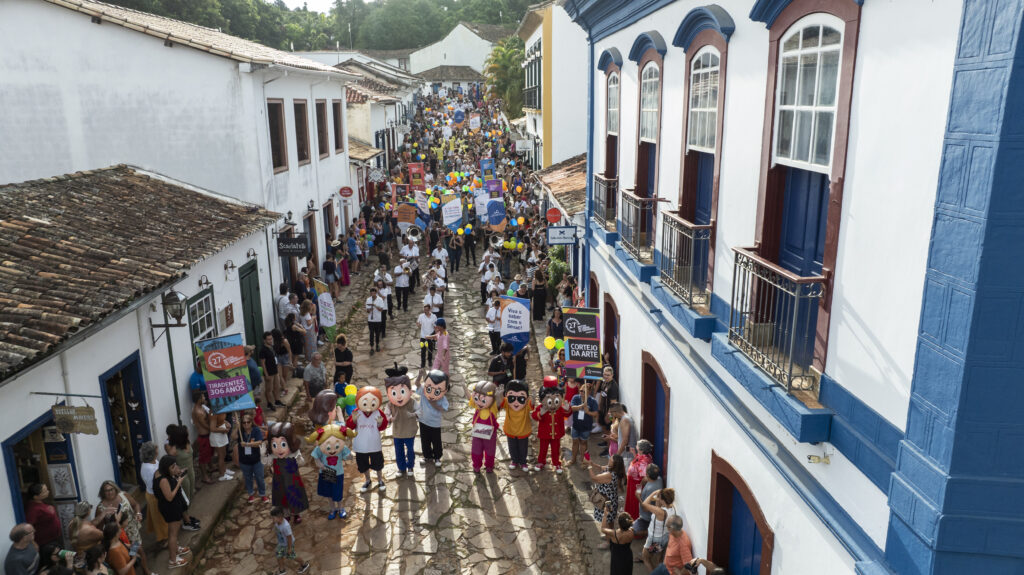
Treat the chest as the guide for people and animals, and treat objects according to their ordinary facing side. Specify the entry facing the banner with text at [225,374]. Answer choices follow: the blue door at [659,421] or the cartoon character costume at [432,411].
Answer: the blue door

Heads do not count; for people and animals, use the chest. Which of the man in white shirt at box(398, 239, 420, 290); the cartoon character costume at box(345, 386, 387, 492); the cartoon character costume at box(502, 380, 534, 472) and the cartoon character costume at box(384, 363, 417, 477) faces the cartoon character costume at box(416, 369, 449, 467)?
the man in white shirt

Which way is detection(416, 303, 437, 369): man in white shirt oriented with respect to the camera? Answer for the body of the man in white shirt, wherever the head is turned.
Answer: toward the camera

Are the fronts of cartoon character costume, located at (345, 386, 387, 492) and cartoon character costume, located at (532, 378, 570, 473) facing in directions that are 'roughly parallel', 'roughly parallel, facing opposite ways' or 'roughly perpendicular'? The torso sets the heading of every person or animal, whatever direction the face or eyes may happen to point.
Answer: roughly parallel

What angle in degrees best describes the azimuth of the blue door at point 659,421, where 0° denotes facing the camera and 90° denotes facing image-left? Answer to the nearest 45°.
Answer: approximately 90°

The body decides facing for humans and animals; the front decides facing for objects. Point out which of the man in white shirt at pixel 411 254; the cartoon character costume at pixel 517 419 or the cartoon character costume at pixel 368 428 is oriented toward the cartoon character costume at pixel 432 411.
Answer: the man in white shirt

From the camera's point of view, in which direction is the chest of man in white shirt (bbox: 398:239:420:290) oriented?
toward the camera

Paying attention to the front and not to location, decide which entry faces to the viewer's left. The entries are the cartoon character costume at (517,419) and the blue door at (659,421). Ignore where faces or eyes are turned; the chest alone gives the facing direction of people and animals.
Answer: the blue door

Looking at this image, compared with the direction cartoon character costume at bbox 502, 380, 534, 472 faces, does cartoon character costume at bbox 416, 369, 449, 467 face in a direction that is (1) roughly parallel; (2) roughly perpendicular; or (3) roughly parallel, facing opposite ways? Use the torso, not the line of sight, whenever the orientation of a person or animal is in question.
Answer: roughly parallel

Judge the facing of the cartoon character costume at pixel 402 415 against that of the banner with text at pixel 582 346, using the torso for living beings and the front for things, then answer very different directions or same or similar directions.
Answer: same or similar directions

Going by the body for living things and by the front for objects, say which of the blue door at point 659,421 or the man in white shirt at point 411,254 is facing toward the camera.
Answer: the man in white shirt

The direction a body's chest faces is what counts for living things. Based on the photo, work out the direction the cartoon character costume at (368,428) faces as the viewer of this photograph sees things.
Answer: facing the viewer

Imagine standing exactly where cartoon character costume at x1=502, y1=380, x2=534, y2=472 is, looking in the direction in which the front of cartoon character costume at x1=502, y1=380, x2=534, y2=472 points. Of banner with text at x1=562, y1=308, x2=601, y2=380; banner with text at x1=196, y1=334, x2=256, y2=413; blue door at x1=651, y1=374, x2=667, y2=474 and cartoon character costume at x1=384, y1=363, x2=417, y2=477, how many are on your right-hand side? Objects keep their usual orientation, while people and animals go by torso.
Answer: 2

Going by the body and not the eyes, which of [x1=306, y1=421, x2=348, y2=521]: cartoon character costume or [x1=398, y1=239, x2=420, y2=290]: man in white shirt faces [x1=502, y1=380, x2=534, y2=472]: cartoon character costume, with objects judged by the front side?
the man in white shirt

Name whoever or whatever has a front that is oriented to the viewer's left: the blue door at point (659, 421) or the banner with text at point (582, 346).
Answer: the blue door

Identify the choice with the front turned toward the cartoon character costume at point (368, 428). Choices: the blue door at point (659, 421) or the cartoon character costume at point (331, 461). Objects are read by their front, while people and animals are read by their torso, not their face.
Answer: the blue door

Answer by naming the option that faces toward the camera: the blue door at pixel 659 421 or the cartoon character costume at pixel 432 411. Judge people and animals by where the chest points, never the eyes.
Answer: the cartoon character costume

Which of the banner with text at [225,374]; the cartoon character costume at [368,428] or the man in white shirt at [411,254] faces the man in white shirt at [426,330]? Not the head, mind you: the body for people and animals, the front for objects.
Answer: the man in white shirt at [411,254]
